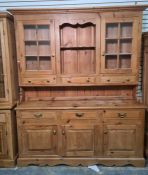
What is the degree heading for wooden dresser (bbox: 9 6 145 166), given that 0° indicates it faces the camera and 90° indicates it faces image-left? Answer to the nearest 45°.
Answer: approximately 0°

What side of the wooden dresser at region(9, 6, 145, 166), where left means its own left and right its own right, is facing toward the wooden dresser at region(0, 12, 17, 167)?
right
